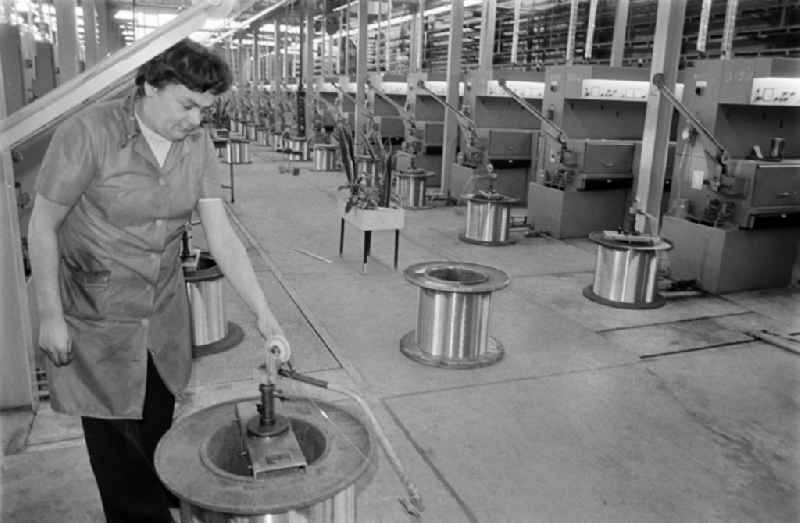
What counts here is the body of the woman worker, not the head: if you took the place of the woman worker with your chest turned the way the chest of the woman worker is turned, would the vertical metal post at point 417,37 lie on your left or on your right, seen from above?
on your left

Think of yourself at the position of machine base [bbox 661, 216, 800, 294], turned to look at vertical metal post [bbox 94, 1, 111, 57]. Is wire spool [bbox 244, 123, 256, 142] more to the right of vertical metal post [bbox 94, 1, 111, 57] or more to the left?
right

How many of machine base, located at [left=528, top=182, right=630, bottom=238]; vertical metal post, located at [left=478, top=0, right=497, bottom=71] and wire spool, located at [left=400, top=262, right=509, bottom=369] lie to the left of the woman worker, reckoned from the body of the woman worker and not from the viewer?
3

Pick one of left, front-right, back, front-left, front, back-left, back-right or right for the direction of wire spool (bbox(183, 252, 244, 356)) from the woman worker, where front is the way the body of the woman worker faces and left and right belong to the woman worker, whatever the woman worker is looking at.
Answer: back-left

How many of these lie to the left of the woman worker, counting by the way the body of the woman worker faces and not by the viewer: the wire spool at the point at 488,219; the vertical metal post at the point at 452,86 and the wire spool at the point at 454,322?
3

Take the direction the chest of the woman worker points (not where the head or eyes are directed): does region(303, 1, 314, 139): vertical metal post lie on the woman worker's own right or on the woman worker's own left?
on the woman worker's own left

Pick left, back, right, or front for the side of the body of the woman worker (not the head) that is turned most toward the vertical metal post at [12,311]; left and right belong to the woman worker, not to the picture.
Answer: back

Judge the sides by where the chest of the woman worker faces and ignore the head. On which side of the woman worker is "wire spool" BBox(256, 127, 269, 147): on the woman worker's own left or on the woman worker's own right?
on the woman worker's own left

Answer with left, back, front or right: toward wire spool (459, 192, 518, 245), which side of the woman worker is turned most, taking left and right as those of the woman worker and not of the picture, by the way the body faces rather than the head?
left

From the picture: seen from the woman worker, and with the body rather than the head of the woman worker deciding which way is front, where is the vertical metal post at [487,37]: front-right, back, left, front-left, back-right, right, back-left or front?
left

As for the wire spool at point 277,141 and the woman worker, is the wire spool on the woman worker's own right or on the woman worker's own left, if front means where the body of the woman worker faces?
on the woman worker's own left

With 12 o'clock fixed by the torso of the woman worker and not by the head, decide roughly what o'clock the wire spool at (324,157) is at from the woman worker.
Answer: The wire spool is roughly at 8 o'clock from the woman worker.

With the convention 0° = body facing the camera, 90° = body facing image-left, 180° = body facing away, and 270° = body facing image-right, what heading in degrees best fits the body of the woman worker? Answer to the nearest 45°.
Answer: approximately 315°

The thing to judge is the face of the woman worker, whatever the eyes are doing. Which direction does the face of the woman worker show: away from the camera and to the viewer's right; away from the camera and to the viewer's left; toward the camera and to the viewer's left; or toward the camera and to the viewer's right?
toward the camera and to the viewer's right

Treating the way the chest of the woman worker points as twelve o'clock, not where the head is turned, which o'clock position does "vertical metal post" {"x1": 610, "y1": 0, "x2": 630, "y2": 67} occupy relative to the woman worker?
The vertical metal post is roughly at 9 o'clock from the woman worker.

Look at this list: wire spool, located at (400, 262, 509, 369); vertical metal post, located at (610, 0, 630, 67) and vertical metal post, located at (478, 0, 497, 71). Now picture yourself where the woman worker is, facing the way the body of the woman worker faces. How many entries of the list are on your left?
3

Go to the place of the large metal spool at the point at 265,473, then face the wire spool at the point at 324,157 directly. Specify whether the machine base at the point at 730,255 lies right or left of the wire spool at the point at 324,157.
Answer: right

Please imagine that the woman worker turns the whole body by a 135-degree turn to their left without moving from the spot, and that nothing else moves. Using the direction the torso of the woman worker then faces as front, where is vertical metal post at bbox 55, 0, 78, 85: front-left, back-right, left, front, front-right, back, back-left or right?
front
